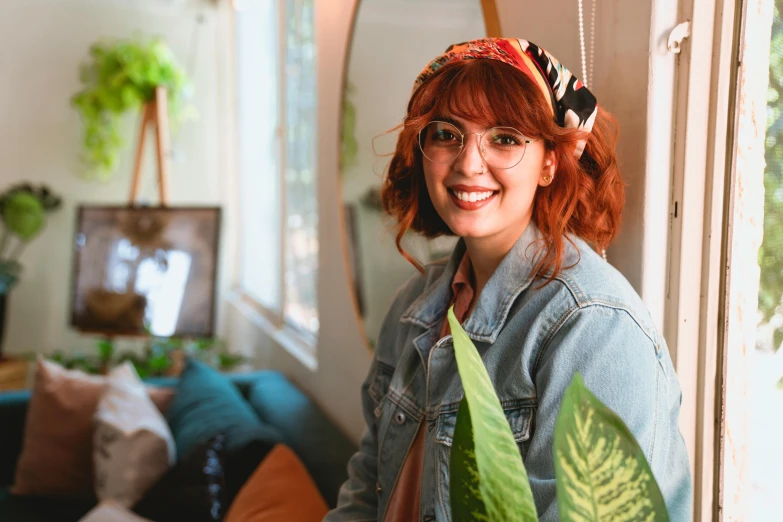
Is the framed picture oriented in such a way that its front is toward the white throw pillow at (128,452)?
yes

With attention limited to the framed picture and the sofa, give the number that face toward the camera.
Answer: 2

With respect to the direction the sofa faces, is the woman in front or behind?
in front

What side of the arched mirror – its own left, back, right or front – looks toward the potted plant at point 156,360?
right

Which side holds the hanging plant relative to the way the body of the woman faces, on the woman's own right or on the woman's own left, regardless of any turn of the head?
on the woman's own right

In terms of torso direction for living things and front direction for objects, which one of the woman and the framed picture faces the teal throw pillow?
the framed picture

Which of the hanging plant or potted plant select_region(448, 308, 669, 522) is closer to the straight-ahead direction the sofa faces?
the potted plant

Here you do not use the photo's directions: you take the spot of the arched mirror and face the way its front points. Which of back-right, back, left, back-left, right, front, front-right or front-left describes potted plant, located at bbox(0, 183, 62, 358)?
right

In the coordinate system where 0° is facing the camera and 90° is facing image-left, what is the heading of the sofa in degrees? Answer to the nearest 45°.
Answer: approximately 0°

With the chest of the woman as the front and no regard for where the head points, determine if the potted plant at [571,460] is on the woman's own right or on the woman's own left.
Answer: on the woman's own left

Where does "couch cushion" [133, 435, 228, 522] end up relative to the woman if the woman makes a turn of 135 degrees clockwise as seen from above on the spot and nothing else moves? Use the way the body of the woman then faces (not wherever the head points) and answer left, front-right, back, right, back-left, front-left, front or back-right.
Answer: front-left

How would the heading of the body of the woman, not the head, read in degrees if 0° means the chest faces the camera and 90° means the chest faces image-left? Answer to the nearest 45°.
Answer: approximately 45°

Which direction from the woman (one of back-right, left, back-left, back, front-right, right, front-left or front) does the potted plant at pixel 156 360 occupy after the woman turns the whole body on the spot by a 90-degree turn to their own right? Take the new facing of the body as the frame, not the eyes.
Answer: front

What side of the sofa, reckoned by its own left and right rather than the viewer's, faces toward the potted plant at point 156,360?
back
